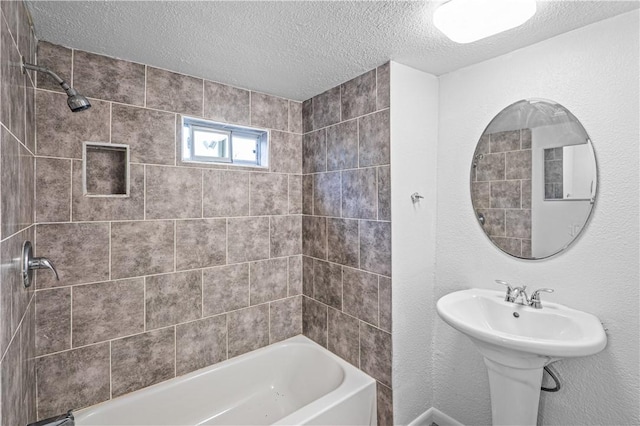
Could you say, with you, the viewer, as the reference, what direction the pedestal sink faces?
facing the viewer and to the left of the viewer

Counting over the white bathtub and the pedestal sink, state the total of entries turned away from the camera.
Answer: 0

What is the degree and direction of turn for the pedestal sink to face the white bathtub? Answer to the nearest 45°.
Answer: approximately 45° to its right

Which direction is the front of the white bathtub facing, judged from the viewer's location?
facing the viewer and to the right of the viewer
